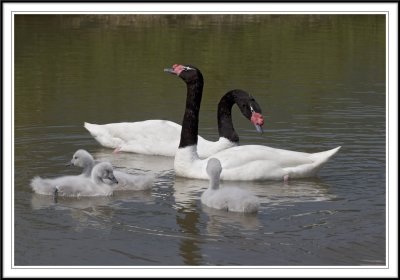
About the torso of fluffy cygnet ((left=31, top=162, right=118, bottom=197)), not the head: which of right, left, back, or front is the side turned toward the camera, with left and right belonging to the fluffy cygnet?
right

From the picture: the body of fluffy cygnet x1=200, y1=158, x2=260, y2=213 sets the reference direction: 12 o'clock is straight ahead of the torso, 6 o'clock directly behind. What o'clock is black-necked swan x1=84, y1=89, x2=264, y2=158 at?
The black-necked swan is roughly at 1 o'clock from the fluffy cygnet.

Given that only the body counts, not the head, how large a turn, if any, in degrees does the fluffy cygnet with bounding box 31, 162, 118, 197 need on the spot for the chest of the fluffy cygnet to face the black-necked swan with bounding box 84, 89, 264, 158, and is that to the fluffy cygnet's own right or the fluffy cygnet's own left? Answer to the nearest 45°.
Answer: approximately 45° to the fluffy cygnet's own left

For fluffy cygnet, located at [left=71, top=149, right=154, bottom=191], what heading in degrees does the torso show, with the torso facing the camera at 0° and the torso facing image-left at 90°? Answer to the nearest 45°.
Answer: approximately 90°

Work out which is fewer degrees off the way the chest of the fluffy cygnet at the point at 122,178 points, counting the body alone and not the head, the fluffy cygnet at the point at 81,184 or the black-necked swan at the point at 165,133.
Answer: the fluffy cygnet

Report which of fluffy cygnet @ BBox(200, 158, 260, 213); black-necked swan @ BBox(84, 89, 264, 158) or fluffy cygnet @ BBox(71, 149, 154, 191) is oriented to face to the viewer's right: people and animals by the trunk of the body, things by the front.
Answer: the black-necked swan

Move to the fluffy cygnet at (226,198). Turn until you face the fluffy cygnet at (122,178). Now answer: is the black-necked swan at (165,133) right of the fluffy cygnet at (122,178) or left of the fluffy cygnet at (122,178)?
right

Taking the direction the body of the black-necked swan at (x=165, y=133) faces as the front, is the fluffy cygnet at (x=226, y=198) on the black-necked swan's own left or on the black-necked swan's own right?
on the black-necked swan's own right

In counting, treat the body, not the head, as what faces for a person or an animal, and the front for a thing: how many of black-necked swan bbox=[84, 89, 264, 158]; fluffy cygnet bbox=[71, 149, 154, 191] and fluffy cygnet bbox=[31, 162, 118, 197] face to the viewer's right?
2

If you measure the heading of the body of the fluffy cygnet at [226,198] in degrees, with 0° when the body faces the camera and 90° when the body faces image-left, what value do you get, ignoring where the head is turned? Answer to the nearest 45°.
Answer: approximately 135°

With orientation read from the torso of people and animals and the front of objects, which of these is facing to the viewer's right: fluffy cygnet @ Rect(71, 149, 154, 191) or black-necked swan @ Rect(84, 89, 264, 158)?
the black-necked swan

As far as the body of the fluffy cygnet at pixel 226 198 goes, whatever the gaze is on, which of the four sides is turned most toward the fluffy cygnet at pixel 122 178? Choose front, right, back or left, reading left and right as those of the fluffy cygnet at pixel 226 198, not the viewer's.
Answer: front

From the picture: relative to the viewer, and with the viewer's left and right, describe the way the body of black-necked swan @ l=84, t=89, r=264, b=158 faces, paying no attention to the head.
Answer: facing to the right of the viewer
